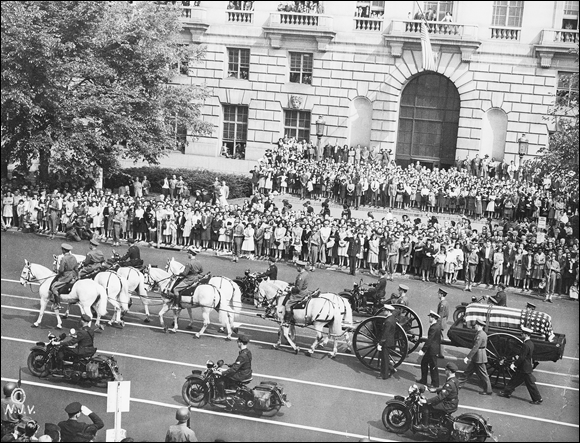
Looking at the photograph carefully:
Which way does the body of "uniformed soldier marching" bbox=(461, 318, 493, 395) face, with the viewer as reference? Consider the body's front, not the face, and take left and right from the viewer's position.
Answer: facing to the left of the viewer

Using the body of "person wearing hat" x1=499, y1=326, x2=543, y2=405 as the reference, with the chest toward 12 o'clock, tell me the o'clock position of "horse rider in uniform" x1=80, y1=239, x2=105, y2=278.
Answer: The horse rider in uniform is roughly at 12 o'clock from the person wearing hat.

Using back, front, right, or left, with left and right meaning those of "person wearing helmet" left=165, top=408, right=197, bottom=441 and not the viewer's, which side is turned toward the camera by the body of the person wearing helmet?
back

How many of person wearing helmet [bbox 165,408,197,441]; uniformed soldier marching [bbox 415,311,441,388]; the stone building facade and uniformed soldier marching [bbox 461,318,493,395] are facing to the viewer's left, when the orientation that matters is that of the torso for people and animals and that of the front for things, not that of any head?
2

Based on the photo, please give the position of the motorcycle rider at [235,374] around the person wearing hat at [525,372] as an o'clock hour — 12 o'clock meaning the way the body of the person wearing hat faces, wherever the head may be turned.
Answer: The motorcycle rider is roughly at 11 o'clock from the person wearing hat.

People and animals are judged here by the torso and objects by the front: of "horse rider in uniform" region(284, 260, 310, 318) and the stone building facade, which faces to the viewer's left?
the horse rider in uniform

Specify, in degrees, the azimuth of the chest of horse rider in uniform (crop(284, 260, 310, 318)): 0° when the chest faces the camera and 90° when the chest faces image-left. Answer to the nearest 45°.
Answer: approximately 90°

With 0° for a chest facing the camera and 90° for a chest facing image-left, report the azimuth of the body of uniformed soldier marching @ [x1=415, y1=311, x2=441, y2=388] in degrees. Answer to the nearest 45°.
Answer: approximately 90°

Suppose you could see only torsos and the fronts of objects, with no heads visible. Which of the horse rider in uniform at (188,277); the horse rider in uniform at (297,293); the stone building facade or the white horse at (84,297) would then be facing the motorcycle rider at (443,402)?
the stone building facade

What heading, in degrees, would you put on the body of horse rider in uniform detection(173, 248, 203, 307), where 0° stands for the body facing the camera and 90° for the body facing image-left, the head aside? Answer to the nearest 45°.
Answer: approximately 90°

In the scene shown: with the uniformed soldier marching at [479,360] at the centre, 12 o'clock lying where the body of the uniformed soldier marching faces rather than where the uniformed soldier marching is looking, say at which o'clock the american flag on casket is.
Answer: The american flag on casket is roughly at 4 o'clock from the uniformed soldier marching.

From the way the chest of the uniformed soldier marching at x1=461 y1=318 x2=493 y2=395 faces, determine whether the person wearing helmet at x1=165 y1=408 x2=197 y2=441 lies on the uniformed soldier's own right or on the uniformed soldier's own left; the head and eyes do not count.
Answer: on the uniformed soldier's own left

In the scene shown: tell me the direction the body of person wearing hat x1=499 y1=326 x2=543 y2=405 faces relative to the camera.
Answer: to the viewer's left

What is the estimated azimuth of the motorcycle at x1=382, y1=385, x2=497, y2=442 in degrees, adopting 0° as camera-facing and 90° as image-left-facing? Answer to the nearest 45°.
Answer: approximately 90°
